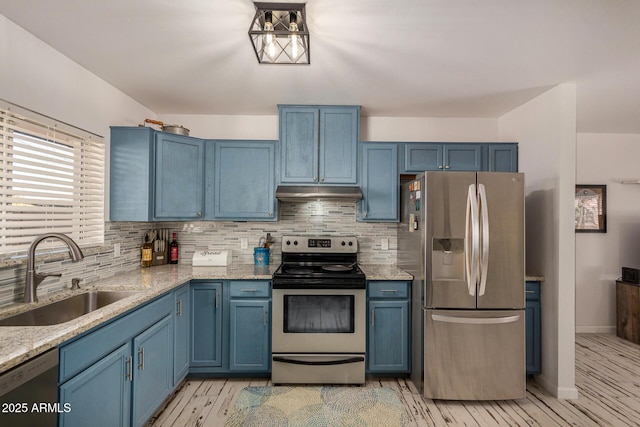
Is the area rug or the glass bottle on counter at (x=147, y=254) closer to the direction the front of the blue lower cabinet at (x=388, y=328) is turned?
the area rug

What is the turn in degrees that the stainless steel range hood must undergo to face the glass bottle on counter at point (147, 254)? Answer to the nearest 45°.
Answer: approximately 90° to its right

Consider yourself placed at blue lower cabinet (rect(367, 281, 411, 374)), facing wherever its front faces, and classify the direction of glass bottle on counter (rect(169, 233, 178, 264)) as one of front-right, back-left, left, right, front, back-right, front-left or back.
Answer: right

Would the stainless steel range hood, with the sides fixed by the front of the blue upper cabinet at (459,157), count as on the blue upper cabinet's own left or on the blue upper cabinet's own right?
on the blue upper cabinet's own right

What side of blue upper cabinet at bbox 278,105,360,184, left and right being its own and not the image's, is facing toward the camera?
front

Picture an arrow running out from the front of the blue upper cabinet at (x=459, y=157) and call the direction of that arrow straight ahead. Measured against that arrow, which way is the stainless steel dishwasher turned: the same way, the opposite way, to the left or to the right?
to the left

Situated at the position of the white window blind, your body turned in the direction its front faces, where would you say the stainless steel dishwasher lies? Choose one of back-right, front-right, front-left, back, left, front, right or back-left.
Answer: front-right

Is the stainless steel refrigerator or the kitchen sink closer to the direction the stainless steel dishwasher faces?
the stainless steel refrigerator
